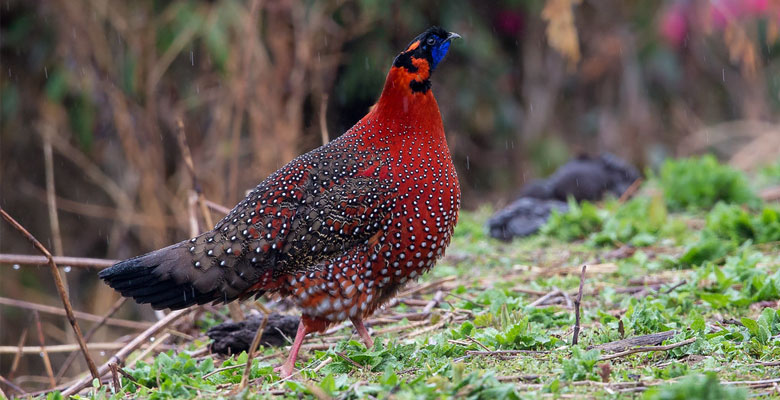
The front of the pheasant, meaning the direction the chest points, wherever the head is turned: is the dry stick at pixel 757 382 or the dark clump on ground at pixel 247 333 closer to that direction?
the dry stick

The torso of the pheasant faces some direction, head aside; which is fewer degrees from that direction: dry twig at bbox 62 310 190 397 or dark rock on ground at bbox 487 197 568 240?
the dark rock on ground

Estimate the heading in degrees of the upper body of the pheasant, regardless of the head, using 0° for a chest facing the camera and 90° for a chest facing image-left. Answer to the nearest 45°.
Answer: approximately 270°

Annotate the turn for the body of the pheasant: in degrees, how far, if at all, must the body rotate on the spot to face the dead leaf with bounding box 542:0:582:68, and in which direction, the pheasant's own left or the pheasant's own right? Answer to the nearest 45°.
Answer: approximately 45° to the pheasant's own left

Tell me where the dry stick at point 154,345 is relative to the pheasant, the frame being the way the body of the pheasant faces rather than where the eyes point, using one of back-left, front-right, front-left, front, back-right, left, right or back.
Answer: back-left

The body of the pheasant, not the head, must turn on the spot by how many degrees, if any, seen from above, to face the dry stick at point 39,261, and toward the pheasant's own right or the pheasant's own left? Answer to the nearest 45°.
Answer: approximately 135° to the pheasant's own left
